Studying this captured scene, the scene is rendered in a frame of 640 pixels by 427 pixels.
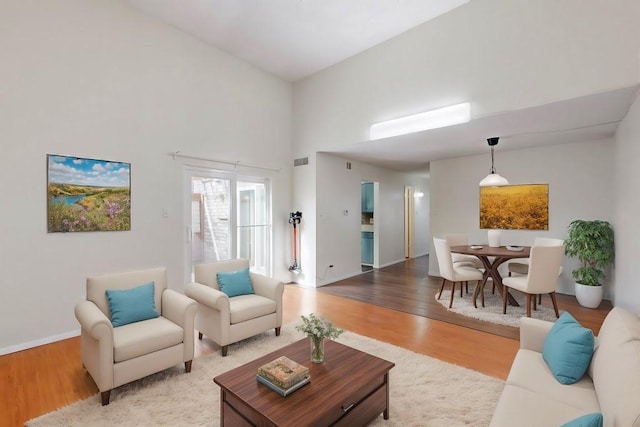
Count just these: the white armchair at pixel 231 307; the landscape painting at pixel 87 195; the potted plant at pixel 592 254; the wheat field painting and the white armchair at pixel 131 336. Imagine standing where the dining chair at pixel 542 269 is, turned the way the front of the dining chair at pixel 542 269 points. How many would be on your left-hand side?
3

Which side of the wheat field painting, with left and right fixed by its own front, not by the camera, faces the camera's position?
front

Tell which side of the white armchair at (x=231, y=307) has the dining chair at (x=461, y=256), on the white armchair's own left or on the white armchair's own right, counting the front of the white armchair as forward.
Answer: on the white armchair's own left

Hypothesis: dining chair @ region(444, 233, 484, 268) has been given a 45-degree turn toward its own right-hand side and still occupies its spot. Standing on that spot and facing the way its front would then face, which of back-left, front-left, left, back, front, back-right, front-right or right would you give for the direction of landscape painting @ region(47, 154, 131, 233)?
front-right

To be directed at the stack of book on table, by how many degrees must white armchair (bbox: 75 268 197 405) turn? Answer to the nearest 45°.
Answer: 0° — it already faces it

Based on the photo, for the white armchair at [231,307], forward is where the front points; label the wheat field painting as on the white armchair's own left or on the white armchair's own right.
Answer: on the white armchair's own left

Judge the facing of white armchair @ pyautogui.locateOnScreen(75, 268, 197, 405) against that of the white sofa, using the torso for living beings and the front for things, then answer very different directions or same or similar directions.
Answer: very different directions

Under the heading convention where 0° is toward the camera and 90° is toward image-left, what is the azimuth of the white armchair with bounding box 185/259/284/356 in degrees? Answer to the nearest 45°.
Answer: approximately 315°

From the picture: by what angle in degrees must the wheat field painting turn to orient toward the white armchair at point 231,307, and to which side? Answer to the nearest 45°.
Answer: approximately 45° to its right

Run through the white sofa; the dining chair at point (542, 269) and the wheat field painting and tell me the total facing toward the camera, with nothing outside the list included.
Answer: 1

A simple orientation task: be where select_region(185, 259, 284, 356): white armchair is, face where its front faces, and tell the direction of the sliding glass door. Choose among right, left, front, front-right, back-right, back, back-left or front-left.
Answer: back-left

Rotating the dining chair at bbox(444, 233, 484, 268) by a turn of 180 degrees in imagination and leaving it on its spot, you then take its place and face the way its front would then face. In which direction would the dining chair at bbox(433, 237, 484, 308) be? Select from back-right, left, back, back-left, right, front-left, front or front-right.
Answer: back-left

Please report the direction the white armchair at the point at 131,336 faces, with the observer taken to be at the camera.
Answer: facing the viewer and to the right of the viewer

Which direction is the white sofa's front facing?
to the viewer's left

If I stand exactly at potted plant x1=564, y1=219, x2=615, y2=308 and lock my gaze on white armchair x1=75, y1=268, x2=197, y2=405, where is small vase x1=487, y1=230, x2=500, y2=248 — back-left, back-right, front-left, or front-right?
front-right

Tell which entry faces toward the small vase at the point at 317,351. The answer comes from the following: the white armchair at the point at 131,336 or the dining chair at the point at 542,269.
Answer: the white armchair

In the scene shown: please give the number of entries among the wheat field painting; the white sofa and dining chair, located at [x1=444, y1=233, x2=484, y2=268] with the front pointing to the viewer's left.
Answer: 1

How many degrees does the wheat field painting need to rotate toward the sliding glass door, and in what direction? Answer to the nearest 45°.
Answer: approximately 45° to its right

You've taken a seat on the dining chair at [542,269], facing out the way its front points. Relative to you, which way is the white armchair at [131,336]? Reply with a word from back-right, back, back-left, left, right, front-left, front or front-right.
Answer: left
